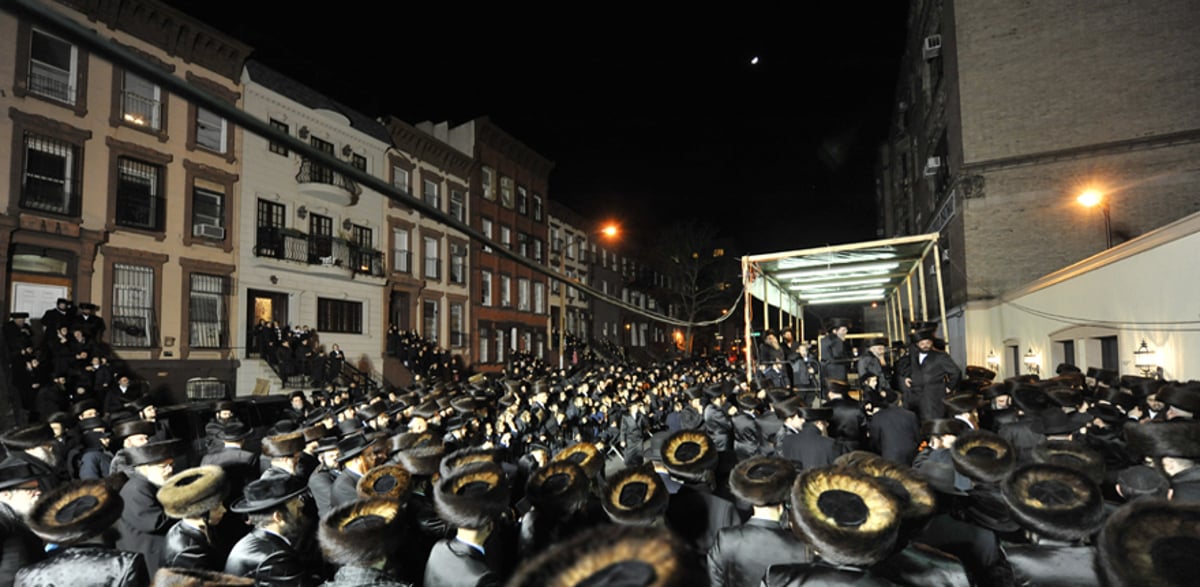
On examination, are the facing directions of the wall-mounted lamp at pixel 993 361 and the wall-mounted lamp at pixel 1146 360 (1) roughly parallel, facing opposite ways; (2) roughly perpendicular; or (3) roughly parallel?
roughly parallel

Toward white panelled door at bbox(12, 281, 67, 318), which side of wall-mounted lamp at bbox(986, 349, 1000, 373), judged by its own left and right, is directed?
front

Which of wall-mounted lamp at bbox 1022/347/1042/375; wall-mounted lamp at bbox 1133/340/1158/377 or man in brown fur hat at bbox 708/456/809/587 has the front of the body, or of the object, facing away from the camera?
the man in brown fur hat

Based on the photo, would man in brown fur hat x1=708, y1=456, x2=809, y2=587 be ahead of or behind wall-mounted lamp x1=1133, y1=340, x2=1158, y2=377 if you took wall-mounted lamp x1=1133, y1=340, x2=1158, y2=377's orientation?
ahead

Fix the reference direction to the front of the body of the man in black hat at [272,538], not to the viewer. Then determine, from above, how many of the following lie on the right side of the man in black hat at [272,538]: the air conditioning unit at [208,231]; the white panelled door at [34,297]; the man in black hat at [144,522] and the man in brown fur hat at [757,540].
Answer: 1

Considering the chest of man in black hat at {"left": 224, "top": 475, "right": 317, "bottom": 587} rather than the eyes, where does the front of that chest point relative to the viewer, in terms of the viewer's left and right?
facing away from the viewer and to the right of the viewer

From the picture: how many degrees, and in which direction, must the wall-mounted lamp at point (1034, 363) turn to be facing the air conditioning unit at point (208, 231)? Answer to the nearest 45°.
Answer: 0° — it already faces it

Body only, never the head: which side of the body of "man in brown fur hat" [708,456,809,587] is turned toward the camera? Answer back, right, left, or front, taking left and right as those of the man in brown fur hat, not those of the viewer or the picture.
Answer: back

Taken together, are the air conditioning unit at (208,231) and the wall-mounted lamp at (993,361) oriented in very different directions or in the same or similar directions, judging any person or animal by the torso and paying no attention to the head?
very different directions

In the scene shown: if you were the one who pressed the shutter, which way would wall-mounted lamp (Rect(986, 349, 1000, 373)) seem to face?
facing the viewer and to the left of the viewer

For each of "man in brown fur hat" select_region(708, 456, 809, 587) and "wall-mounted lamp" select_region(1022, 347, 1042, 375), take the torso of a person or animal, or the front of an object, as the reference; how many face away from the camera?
1

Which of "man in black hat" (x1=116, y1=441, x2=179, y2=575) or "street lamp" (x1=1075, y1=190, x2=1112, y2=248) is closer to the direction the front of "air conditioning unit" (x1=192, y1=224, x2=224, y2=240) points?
the street lamp

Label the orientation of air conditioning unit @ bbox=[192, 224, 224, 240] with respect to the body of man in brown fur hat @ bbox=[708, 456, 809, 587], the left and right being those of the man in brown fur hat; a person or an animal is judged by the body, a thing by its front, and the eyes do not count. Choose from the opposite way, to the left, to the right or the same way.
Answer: to the right

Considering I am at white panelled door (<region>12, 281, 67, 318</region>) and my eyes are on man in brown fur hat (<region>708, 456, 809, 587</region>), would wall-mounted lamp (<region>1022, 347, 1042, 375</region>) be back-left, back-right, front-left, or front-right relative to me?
front-left

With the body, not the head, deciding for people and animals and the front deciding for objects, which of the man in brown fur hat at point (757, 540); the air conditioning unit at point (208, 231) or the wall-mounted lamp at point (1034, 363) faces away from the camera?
the man in brown fur hat

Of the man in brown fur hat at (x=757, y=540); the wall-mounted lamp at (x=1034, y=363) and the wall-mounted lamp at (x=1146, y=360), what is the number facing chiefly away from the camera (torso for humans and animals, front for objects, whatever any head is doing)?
1

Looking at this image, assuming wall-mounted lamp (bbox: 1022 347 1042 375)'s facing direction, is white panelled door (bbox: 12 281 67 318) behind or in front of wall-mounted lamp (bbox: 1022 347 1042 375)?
in front
